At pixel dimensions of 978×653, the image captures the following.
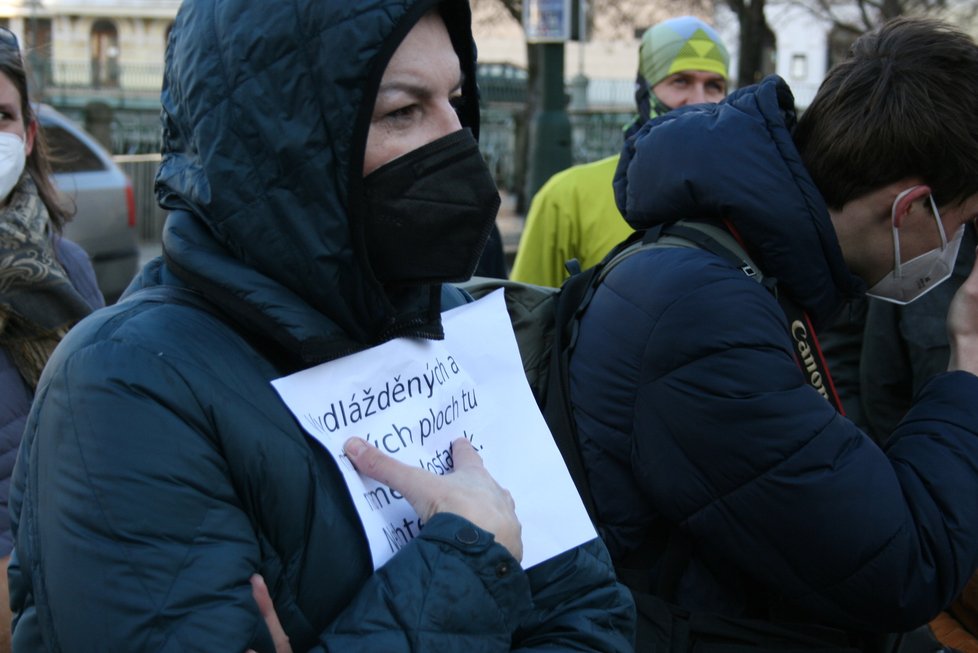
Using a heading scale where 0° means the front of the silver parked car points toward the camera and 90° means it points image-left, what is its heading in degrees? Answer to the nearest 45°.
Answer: approximately 90°

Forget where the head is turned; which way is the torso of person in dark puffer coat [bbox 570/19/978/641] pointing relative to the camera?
to the viewer's right

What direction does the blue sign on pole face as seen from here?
toward the camera

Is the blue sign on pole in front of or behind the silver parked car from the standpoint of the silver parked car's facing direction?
behind

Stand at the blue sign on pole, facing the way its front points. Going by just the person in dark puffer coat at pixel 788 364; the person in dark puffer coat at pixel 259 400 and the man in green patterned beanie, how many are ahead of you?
3

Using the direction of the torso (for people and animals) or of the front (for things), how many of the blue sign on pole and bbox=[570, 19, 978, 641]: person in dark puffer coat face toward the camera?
1

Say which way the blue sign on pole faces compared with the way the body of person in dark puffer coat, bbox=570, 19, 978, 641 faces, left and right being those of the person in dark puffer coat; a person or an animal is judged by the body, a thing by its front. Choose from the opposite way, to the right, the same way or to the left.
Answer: to the right

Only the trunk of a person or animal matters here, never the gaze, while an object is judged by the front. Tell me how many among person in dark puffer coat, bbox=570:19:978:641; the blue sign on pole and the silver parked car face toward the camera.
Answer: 1

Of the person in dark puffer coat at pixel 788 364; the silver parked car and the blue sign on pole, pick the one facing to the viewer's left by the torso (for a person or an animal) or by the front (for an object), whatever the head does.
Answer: the silver parked car

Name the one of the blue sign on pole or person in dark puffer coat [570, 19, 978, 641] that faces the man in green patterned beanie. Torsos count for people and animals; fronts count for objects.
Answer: the blue sign on pole

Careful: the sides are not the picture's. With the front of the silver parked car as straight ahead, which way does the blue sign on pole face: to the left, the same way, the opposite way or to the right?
to the left

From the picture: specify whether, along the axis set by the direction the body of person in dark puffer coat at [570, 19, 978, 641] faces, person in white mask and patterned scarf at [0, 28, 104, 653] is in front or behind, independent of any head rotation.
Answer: behind
